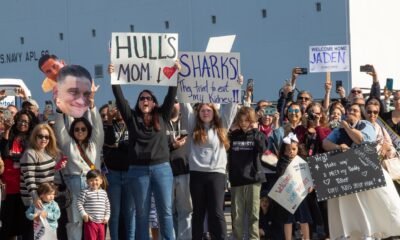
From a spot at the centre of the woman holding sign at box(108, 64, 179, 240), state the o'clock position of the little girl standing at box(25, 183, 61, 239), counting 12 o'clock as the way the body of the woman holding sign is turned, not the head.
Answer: The little girl standing is roughly at 3 o'clock from the woman holding sign.

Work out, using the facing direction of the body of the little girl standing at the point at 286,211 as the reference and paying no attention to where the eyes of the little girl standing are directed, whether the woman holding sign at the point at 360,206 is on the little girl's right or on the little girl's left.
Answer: on the little girl's left

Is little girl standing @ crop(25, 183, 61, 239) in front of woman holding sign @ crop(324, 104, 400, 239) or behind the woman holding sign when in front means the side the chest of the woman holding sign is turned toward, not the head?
in front

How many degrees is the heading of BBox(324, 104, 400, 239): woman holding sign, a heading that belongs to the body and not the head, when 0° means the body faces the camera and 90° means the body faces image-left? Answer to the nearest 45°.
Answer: approximately 45°

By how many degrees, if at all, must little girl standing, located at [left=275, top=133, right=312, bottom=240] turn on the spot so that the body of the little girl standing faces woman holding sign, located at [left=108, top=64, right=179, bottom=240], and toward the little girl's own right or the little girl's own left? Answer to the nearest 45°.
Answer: approximately 45° to the little girl's own right

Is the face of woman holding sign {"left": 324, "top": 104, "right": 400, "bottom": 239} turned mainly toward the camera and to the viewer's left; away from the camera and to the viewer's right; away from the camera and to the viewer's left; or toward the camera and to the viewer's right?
toward the camera and to the viewer's left

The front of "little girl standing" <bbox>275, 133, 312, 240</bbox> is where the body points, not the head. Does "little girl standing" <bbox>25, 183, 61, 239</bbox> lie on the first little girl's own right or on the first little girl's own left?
on the first little girl's own right

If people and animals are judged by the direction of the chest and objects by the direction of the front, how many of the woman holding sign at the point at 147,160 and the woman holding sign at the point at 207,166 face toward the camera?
2

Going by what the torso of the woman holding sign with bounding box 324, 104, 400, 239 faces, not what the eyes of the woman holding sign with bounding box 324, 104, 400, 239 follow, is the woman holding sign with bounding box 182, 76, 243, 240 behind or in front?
in front

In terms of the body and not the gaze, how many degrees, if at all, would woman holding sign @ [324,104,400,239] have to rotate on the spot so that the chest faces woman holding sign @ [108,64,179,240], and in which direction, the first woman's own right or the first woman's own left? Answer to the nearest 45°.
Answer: approximately 45° to the first woman's own right

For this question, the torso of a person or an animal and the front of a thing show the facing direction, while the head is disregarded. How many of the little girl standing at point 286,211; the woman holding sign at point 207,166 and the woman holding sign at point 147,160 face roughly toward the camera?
3
